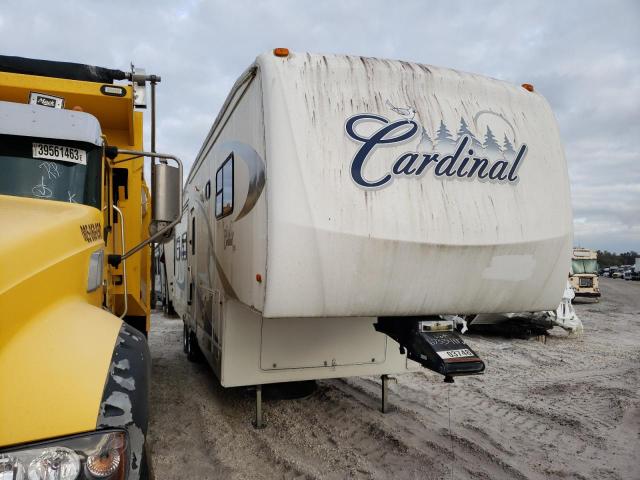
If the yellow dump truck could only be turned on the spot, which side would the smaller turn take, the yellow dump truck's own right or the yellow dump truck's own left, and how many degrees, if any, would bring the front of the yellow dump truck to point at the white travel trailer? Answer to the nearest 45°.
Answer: approximately 90° to the yellow dump truck's own left

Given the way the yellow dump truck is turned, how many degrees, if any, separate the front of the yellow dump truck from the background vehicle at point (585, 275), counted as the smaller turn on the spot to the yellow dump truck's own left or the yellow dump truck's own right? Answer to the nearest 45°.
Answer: approximately 135° to the yellow dump truck's own left

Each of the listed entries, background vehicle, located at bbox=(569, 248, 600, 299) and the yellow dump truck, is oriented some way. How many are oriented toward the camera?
2

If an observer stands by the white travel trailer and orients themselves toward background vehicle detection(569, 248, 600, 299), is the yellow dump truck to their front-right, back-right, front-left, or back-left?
back-left

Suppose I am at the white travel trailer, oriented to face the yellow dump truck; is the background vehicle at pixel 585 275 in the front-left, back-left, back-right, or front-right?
back-right

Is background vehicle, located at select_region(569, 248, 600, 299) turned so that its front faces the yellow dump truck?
yes

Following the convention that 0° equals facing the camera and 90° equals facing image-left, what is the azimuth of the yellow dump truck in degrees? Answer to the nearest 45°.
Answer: approximately 0°

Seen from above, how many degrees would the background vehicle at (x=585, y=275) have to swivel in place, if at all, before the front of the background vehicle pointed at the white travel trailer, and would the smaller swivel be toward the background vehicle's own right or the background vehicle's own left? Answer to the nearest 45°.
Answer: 0° — it already faces it

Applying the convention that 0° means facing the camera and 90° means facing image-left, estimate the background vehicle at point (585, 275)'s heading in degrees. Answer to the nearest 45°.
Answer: approximately 0°
